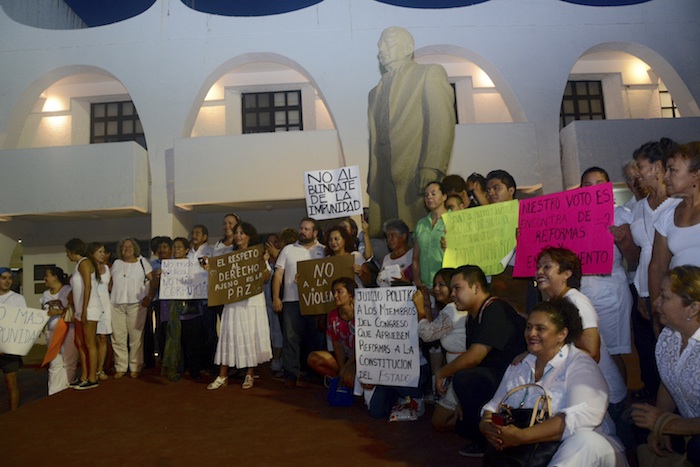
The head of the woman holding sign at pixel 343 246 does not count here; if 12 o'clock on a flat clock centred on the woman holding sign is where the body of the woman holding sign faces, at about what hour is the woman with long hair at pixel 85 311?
The woman with long hair is roughly at 2 o'clock from the woman holding sign.

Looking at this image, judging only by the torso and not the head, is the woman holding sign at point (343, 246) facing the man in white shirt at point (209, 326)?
no

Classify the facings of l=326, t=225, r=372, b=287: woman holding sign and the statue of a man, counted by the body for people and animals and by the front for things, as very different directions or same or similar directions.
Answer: same or similar directions

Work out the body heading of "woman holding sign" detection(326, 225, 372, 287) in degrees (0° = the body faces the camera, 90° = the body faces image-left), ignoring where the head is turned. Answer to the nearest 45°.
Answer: approximately 45°

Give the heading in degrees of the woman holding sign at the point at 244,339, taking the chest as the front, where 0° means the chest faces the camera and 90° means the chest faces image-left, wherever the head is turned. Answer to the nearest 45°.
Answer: approximately 45°

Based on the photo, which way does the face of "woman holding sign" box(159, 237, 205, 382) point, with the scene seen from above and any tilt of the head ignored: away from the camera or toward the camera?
toward the camera

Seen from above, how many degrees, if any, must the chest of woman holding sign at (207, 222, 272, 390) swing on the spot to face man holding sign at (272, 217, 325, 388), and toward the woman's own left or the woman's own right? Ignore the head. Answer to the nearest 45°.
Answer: approximately 135° to the woman's own left

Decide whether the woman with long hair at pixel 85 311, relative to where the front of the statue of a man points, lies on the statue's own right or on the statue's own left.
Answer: on the statue's own right

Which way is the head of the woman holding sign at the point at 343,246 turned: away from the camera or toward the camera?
toward the camera

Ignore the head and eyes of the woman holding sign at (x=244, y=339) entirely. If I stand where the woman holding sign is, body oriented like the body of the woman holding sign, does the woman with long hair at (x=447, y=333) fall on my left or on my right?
on my left

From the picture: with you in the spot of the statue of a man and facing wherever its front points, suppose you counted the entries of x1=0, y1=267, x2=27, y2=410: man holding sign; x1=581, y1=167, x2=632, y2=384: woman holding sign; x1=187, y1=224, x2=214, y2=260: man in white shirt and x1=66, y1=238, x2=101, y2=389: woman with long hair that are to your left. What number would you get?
1

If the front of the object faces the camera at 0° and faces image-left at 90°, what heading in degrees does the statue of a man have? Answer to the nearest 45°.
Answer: approximately 45°
